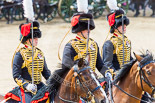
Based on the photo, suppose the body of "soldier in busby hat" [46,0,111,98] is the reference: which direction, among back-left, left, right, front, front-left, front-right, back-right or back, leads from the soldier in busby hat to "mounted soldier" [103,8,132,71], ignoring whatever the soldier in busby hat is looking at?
left

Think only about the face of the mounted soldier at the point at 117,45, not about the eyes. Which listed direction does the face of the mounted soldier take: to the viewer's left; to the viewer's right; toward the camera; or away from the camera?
to the viewer's right

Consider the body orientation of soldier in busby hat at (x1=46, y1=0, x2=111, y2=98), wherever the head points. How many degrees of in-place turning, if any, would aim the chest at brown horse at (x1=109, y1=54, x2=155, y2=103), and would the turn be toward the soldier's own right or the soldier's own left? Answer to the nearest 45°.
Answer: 0° — they already face it

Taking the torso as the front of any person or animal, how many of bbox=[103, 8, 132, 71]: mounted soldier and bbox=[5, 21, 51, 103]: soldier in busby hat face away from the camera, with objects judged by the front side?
0

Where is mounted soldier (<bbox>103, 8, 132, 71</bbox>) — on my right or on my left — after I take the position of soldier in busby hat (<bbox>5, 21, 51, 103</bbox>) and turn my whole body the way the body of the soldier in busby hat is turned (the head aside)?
on my left

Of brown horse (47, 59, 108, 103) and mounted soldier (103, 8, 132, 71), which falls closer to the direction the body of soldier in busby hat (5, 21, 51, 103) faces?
the brown horse

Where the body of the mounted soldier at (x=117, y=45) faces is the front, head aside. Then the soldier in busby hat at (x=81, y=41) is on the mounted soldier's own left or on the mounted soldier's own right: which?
on the mounted soldier's own right

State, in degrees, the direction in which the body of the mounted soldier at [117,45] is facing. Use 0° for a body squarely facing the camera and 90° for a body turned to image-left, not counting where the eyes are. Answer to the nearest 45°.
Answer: approximately 315°

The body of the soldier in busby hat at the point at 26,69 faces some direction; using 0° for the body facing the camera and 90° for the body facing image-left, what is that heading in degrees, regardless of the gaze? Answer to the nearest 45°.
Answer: approximately 315°

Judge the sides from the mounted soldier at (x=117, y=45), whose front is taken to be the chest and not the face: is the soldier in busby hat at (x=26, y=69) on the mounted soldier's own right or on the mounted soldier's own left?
on the mounted soldier's own right

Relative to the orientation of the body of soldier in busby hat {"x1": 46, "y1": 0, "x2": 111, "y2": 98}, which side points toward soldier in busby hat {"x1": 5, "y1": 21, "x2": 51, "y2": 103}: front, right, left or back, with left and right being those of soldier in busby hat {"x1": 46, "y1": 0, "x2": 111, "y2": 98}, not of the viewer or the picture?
right
